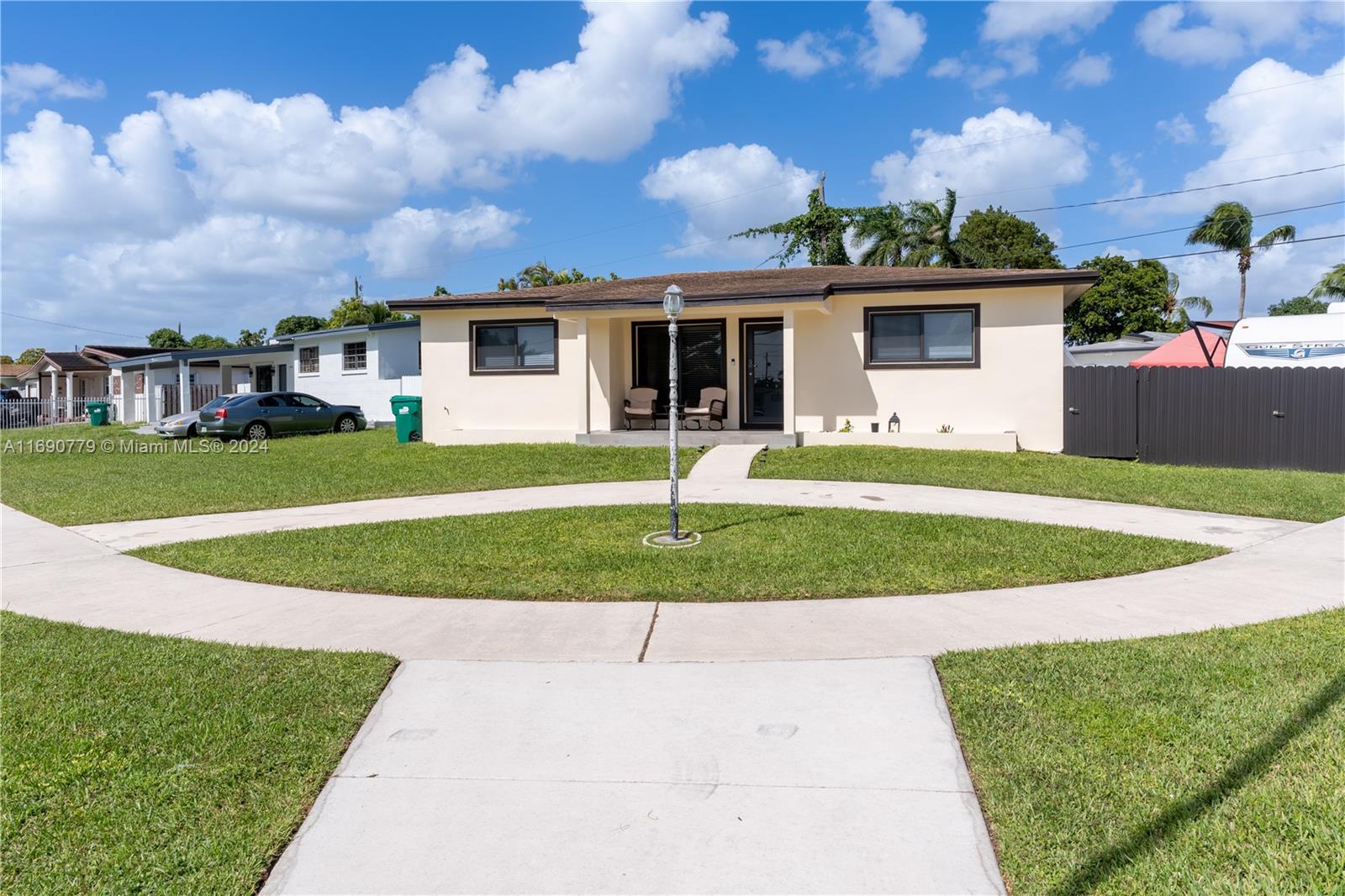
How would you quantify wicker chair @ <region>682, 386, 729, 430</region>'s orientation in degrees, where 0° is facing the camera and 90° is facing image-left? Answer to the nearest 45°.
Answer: approximately 45°

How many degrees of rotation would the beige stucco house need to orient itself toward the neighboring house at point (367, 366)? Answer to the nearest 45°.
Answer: approximately 135° to its right

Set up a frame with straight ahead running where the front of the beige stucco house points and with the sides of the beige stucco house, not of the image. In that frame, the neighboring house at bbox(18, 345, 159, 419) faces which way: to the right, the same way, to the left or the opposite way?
the same way

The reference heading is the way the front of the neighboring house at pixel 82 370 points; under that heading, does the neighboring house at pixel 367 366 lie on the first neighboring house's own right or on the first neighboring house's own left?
on the first neighboring house's own left

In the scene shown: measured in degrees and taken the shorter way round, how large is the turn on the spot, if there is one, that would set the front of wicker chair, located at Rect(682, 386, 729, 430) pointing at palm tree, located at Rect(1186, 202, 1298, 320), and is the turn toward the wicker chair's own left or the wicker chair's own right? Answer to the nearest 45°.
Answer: approximately 180°

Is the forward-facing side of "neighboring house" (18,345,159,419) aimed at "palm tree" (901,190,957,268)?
no

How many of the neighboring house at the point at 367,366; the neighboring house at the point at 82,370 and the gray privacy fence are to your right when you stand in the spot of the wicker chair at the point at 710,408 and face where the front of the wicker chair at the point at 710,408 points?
2

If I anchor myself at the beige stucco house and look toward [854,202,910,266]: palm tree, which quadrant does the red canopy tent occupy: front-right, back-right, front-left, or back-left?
front-right

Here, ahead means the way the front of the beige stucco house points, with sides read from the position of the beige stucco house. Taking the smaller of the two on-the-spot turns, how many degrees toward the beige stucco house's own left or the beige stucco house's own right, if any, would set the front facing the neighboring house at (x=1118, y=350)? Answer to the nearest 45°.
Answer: approximately 135° to the beige stucco house's own left

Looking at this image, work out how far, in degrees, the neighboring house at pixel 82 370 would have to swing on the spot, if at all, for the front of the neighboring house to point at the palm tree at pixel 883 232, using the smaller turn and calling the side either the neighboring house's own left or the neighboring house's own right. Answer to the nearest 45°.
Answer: approximately 90° to the neighboring house's own left

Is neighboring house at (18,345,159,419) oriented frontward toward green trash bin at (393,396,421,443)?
no

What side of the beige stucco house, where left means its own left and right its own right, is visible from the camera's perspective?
front

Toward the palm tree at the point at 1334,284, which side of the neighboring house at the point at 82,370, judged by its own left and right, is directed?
left

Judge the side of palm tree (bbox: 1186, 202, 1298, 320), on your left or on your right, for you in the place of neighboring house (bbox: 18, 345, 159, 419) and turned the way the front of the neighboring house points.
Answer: on your left

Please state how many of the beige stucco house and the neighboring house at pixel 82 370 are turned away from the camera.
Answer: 0

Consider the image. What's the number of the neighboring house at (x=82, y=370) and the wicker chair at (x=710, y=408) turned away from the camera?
0
